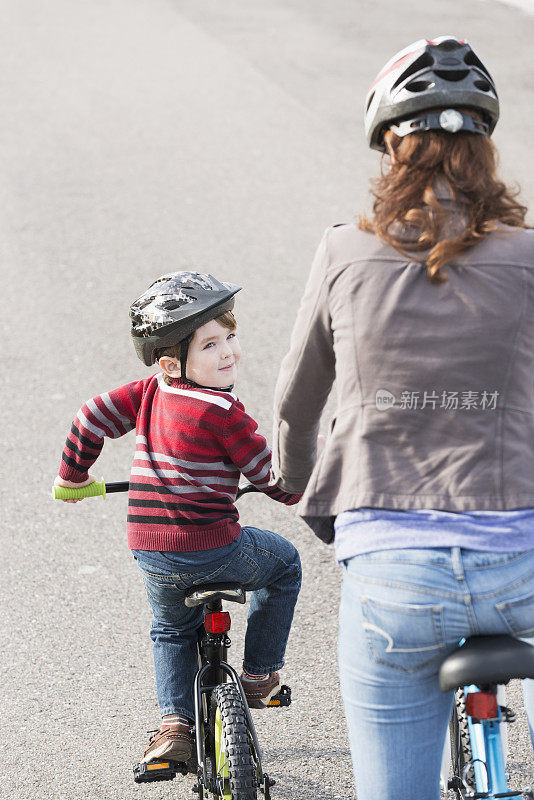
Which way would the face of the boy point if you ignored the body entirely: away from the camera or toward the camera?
toward the camera

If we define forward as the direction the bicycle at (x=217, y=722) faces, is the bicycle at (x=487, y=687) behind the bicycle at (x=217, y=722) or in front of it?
behind

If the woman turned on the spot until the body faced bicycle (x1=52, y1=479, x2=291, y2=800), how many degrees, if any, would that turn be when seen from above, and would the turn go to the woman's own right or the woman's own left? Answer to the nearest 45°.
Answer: approximately 45° to the woman's own left

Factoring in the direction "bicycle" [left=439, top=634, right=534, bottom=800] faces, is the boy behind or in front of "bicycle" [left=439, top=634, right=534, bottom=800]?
in front

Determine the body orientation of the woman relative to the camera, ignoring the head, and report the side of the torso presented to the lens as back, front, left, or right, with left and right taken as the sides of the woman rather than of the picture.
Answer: back

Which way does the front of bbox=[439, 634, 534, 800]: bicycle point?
away from the camera

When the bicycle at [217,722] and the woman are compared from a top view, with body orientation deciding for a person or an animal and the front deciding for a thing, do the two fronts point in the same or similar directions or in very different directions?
same or similar directions

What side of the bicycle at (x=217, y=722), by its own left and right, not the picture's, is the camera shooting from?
back

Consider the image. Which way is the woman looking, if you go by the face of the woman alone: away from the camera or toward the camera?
away from the camera

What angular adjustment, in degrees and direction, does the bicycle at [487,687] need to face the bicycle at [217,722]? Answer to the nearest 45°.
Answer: approximately 45° to its left

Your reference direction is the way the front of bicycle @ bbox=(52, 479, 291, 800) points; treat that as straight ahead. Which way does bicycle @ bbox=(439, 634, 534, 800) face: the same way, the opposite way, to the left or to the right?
the same way

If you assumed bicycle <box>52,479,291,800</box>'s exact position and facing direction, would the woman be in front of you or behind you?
behind
